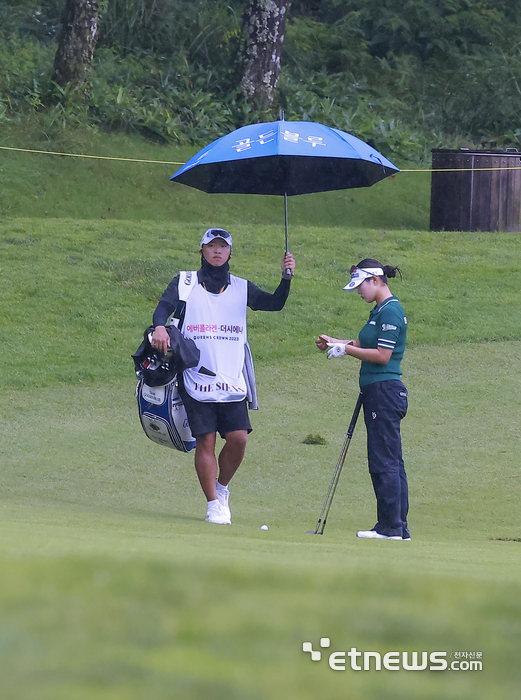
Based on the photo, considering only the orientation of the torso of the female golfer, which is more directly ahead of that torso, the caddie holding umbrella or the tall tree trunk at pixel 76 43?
the caddie holding umbrella

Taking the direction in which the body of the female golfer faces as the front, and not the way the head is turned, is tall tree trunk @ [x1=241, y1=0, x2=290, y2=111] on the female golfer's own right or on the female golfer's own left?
on the female golfer's own right

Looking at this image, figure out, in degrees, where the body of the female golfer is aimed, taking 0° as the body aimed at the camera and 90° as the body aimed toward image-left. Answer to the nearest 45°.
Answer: approximately 90°

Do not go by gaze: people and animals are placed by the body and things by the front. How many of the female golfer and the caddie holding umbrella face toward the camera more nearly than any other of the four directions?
1

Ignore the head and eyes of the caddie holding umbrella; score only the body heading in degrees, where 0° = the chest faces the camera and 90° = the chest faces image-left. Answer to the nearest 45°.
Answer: approximately 0°

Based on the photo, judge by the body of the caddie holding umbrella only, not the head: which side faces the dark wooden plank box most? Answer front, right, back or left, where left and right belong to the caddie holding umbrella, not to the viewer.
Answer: back

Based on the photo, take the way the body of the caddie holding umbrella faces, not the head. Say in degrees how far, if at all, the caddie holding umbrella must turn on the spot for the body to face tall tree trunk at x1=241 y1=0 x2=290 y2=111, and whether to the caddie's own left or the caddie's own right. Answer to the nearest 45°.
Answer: approximately 180°

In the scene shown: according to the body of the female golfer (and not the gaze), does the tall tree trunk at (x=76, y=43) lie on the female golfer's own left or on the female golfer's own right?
on the female golfer's own right

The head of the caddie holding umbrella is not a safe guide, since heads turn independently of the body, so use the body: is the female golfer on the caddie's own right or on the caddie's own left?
on the caddie's own left

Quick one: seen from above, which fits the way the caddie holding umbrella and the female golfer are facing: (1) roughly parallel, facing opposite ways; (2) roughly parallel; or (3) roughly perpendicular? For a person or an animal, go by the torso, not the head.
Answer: roughly perpendicular

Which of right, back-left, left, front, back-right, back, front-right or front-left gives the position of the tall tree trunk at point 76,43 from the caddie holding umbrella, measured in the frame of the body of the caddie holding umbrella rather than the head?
back
